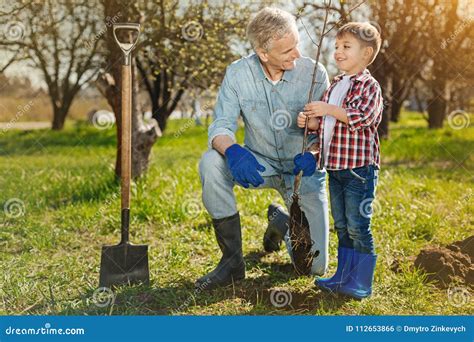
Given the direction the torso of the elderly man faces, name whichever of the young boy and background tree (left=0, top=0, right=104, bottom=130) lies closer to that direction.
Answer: the young boy

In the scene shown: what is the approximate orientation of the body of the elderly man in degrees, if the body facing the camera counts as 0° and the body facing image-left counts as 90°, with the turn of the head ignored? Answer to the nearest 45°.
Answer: approximately 0°

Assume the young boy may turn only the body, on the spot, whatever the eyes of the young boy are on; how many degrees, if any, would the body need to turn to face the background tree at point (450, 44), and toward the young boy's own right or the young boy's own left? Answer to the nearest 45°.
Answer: approximately 135° to the young boy's own right

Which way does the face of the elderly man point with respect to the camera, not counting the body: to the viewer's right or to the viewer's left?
to the viewer's right

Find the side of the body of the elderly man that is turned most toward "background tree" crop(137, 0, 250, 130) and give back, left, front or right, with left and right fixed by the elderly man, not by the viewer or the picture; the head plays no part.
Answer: back

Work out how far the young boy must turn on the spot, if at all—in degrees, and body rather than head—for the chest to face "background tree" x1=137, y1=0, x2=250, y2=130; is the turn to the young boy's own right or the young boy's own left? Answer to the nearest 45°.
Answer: approximately 90° to the young boy's own right

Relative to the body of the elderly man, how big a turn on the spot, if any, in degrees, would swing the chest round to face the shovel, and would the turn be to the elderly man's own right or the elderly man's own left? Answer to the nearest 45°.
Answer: approximately 90° to the elderly man's own right

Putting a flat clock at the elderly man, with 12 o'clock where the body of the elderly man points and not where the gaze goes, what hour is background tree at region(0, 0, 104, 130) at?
The background tree is roughly at 5 o'clock from the elderly man.

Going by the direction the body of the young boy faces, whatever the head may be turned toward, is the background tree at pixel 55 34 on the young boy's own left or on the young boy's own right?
on the young boy's own right
